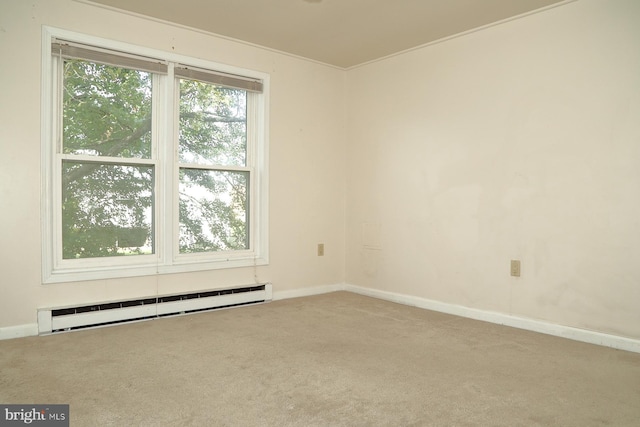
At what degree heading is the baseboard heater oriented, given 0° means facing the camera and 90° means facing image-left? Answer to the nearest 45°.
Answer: approximately 315°
